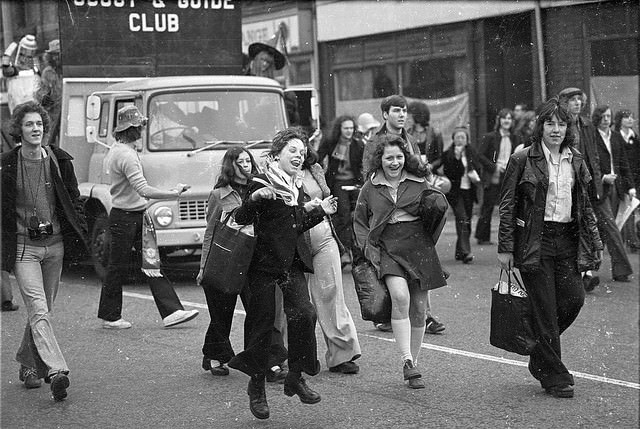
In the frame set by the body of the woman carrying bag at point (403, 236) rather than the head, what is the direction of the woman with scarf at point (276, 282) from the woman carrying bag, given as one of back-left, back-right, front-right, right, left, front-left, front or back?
front-right

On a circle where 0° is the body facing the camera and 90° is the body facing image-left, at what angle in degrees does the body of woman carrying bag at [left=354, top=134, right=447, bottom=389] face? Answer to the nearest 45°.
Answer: approximately 0°

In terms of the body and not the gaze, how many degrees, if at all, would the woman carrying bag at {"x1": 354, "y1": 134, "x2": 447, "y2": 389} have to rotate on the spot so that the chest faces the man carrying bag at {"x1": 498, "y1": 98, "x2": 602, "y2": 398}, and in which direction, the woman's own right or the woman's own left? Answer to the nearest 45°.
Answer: approximately 90° to the woman's own left

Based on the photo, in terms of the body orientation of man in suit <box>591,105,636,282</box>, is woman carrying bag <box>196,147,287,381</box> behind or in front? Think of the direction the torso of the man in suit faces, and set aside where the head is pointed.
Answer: in front

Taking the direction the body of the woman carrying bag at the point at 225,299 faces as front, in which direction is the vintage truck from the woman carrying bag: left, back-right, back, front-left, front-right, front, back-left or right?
back-left

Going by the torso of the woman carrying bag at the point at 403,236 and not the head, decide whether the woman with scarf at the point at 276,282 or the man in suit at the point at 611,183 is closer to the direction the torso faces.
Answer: the woman with scarf

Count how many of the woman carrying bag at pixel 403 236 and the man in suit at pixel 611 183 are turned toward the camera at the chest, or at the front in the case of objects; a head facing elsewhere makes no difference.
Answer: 2

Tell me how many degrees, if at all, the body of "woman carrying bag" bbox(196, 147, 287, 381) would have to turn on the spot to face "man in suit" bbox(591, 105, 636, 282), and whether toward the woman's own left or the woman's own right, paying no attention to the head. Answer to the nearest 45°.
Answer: approximately 90° to the woman's own left

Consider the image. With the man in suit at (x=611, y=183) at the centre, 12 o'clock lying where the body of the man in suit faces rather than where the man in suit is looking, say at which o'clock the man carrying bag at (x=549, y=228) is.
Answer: The man carrying bag is roughly at 12 o'clock from the man in suit.

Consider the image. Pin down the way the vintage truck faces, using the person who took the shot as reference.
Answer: facing the viewer and to the right of the viewer
